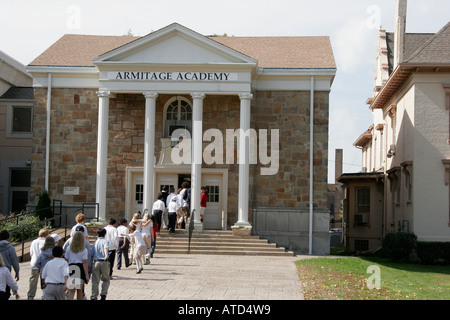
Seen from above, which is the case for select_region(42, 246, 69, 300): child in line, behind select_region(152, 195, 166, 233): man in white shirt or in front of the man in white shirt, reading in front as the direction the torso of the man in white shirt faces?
behind

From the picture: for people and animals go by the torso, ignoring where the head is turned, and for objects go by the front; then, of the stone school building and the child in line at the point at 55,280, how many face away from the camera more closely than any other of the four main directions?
1

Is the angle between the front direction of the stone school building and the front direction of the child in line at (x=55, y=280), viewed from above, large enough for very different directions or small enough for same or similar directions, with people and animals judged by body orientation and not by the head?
very different directions

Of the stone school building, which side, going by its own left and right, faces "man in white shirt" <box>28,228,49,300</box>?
front

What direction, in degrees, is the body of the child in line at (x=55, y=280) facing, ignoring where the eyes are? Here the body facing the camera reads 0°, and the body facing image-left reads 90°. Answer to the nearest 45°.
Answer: approximately 180°

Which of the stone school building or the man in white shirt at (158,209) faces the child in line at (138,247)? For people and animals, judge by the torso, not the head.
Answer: the stone school building

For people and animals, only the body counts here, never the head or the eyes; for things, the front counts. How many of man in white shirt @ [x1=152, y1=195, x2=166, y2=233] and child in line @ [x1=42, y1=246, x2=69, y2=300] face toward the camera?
0

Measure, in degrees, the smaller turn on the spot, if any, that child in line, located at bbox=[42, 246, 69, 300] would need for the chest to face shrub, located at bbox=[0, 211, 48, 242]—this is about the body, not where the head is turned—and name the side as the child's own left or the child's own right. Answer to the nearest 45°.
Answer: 0° — they already face it

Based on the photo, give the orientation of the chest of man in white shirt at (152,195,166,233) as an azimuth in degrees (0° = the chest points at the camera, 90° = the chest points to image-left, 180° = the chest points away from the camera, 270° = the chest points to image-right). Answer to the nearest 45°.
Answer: approximately 225°

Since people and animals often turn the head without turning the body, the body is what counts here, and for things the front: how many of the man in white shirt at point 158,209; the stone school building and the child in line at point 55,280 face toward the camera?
1

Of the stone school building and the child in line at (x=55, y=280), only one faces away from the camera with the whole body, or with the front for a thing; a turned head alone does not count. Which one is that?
the child in line

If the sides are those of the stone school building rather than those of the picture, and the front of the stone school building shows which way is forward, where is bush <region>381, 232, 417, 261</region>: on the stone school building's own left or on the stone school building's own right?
on the stone school building's own left

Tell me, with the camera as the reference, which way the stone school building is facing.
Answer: facing the viewer
